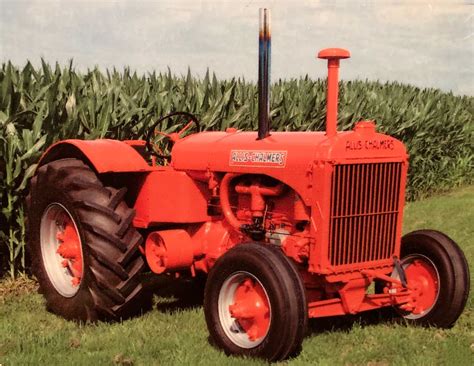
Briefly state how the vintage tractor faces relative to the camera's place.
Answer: facing the viewer and to the right of the viewer
